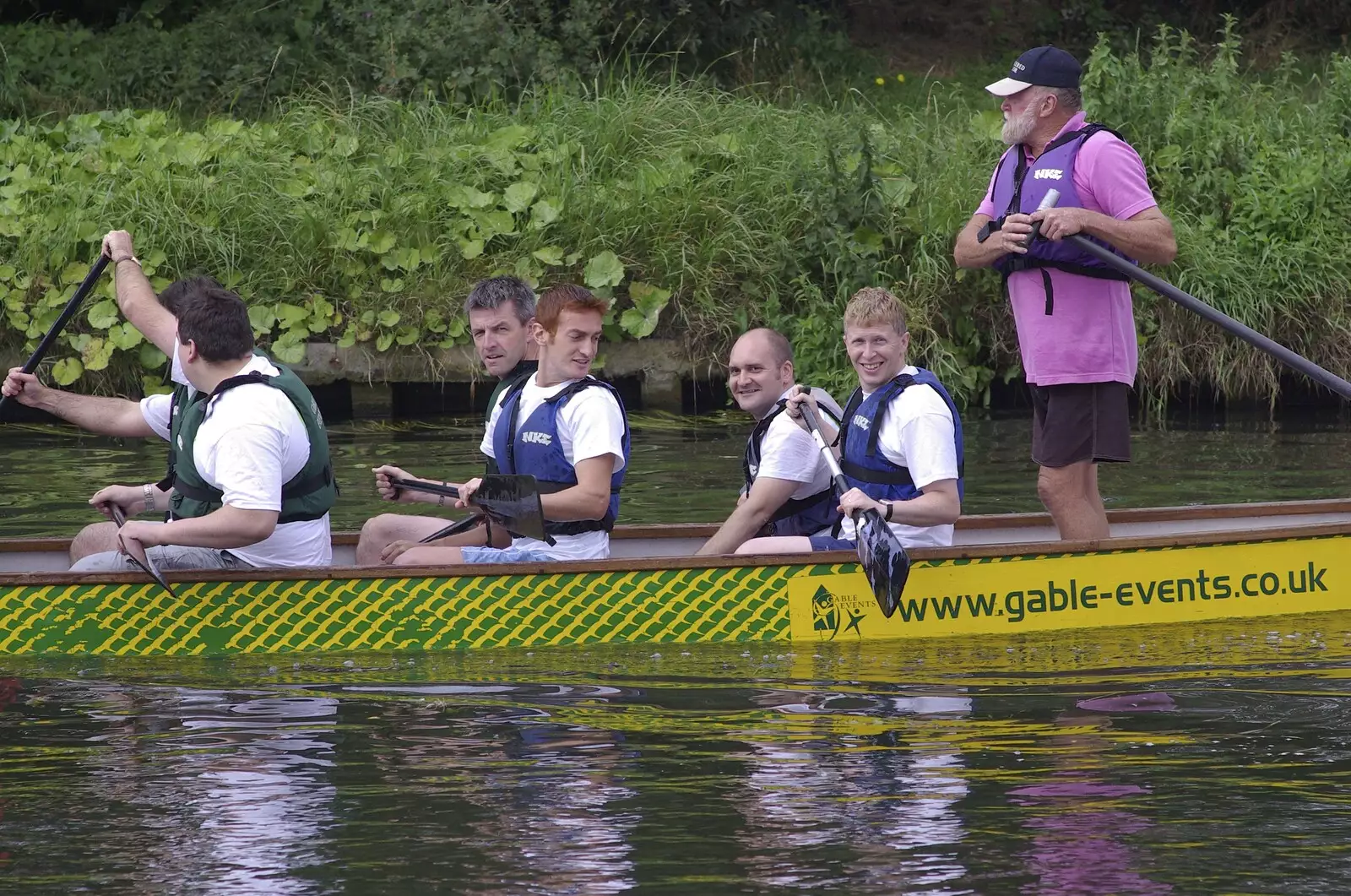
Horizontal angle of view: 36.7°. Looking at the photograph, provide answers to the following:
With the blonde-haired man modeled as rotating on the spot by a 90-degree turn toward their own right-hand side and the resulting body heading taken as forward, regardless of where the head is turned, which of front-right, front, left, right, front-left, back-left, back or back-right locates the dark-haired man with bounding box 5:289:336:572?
front-left

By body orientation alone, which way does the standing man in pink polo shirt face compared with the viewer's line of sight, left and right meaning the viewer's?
facing the viewer and to the left of the viewer

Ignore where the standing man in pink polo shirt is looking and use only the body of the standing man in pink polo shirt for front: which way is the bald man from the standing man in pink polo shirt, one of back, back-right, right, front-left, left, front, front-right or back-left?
front-right

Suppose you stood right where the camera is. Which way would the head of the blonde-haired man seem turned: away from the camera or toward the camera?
toward the camera

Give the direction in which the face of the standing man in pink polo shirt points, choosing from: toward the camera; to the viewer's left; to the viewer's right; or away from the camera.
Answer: to the viewer's left

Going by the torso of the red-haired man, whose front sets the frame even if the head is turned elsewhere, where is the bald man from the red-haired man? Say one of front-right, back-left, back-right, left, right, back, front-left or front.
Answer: back-left

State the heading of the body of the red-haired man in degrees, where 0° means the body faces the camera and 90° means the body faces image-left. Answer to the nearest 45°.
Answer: approximately 45°

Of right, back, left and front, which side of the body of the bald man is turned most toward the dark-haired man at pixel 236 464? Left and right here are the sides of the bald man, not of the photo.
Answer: front

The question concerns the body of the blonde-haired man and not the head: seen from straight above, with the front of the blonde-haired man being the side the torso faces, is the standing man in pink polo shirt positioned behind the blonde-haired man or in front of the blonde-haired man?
behind

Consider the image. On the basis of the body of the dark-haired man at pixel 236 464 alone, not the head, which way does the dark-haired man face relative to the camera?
to the viewer's left

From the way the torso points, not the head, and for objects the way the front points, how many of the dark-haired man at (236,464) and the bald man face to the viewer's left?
2

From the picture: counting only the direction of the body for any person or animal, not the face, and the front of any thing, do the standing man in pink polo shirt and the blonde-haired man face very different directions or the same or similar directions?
same or similar directions

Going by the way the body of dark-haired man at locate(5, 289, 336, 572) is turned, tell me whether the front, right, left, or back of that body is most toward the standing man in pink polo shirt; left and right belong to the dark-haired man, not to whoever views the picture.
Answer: back

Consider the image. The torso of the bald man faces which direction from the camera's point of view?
to the viewer's left
